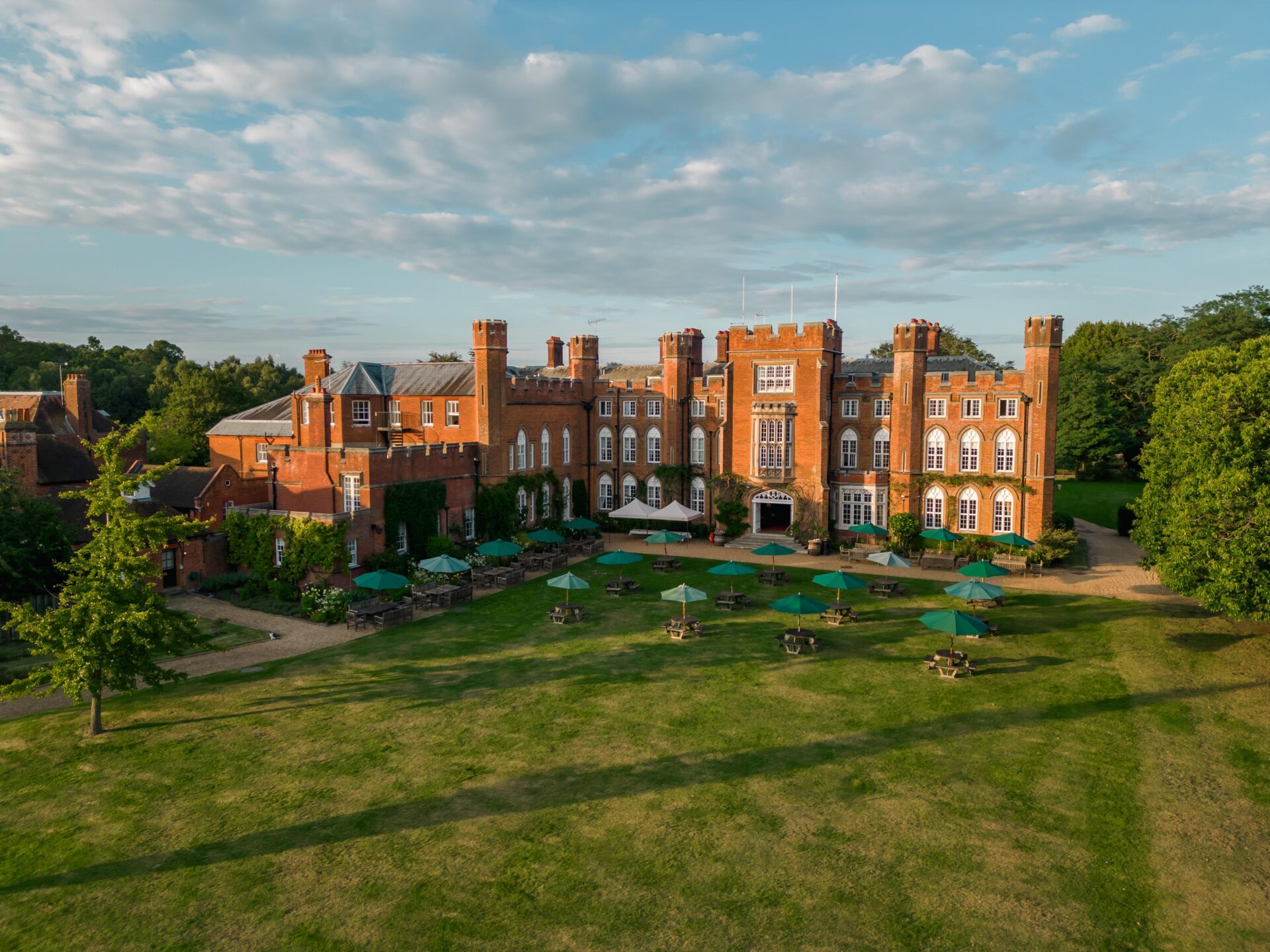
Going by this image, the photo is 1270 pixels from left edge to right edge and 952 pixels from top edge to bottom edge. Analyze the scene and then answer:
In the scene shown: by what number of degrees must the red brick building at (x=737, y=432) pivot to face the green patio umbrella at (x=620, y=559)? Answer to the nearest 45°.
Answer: approximately 45° to its right

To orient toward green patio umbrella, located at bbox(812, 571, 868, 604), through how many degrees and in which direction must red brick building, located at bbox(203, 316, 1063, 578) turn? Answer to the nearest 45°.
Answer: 0° — it already faces it

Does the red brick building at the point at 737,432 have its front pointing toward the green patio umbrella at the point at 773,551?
yes

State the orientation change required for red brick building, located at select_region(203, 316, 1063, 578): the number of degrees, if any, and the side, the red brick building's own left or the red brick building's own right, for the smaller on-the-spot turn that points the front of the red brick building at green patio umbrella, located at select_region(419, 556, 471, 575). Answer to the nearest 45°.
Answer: approximately 45° to the red brick building's own right

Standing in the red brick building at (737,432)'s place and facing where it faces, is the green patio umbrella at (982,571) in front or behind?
in front

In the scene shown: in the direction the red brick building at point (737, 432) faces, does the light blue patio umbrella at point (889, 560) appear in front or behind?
in front

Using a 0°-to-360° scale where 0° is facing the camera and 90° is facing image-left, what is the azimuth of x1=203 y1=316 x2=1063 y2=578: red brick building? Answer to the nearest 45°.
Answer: approximately 0°

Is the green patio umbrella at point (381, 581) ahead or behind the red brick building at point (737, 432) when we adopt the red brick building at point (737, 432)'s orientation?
ahead

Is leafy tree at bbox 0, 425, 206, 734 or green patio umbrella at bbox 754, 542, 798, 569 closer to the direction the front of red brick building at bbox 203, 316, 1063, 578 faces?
the green patio umbrella
